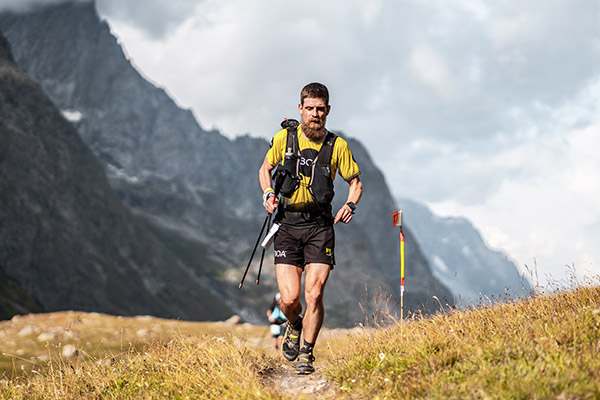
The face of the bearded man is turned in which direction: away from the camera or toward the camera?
toward the camera

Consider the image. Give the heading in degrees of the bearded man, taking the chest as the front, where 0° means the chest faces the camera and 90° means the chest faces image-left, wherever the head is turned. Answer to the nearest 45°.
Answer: approximately 0°
